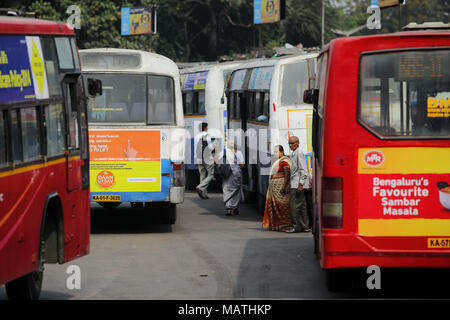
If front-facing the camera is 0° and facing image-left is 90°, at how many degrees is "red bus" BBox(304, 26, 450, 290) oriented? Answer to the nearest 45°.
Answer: approximately 180°

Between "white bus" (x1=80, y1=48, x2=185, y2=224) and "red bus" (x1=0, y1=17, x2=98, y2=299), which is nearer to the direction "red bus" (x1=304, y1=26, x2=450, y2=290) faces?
the white bus

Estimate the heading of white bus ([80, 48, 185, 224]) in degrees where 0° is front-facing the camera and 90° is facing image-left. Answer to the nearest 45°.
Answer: approximately 180°

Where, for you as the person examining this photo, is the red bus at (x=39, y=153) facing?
facing away from the viewer and to the right of the viewer

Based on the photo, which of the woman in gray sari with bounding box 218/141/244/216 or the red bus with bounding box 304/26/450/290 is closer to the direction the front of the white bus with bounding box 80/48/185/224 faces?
the woman in gray sari

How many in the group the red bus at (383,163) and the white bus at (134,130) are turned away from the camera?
2
